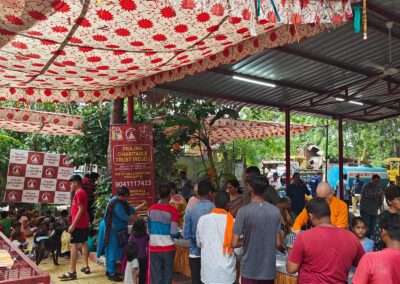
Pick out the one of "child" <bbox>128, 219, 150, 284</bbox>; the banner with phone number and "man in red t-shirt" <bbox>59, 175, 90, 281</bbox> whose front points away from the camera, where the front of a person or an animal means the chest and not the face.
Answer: the child

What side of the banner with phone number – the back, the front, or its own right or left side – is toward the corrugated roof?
left

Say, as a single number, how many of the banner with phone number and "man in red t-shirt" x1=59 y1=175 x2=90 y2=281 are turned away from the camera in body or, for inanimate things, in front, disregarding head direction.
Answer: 0

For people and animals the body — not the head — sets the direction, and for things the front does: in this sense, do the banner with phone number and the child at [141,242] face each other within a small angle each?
yes

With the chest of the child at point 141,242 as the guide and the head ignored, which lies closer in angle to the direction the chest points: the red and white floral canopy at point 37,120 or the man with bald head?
the red and white floral canopy

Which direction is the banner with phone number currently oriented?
toward the camera

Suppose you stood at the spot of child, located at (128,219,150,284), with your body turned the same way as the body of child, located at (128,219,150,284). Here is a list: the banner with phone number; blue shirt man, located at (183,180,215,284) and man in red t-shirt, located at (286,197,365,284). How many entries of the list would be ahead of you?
1

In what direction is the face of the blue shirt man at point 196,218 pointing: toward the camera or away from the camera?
away from the camera

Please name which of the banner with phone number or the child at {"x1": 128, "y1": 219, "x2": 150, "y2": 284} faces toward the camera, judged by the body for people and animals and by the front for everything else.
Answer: the banner with phone number

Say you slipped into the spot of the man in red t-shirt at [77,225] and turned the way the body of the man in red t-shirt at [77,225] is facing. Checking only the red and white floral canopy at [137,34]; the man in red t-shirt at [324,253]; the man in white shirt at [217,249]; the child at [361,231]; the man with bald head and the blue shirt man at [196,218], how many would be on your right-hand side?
0

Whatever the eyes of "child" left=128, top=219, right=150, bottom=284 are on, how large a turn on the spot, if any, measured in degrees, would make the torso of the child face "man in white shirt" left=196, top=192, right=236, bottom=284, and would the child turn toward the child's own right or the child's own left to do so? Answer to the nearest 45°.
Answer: approximately 135° to the child's own right
